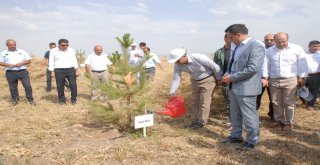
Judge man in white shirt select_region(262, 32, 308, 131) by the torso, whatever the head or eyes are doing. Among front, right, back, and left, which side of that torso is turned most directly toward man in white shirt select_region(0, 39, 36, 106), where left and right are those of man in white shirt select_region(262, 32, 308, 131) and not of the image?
right

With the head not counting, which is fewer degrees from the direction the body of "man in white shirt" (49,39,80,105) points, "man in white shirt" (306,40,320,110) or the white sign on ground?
the white sign on ground

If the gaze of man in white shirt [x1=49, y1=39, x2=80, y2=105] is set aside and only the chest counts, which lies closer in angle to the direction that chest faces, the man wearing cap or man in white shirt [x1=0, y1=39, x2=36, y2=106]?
the man wearing cap

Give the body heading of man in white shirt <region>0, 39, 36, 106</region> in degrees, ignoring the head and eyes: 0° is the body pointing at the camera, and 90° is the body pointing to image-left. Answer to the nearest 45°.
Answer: approximately 0°

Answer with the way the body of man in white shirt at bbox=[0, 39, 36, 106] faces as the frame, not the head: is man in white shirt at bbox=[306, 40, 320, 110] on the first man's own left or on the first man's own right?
on the first man's own left

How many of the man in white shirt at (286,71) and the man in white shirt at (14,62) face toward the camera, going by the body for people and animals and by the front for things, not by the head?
2

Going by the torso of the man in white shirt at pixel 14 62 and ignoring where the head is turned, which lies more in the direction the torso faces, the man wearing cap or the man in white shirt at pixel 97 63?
the man wearing cap

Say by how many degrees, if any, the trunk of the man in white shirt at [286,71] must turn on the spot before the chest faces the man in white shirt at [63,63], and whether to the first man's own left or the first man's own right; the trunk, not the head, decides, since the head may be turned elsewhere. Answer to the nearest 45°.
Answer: approximately 90° to the first man's own right

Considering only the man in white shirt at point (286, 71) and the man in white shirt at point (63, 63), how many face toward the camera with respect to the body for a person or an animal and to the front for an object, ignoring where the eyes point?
2

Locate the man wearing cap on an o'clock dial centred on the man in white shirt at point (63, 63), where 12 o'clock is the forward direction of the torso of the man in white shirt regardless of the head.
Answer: The man wearing cap is roughly at 11 o'clock from the man in white shirt.

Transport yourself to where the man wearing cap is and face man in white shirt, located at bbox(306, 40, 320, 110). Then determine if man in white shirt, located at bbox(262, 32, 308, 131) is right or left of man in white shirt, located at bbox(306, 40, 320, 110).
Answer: right
